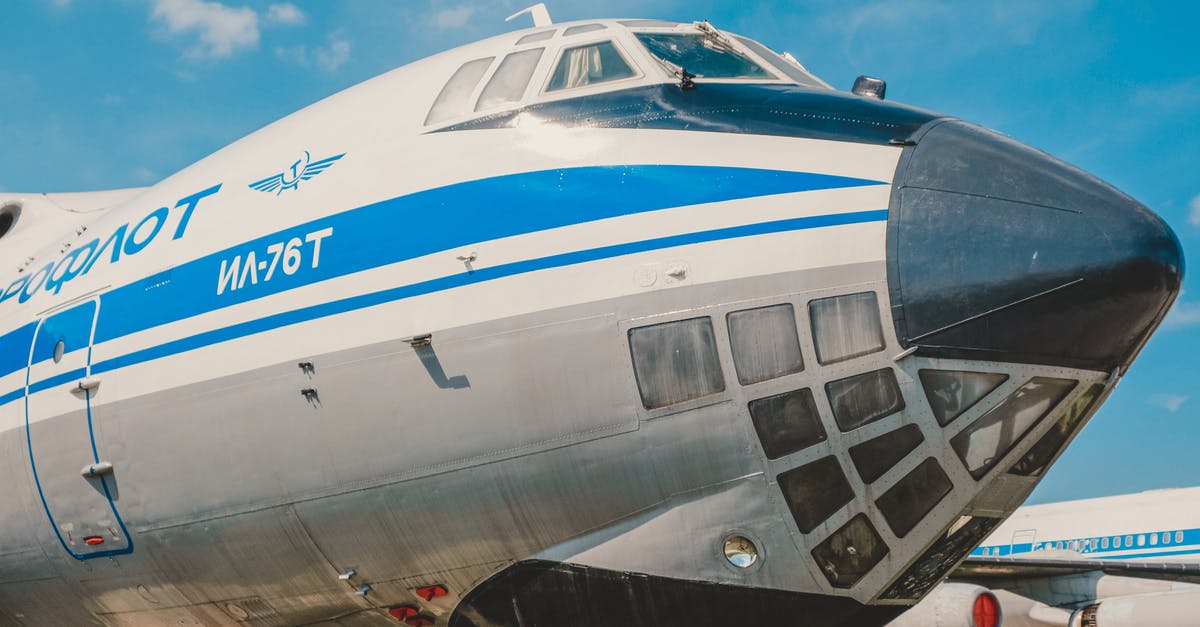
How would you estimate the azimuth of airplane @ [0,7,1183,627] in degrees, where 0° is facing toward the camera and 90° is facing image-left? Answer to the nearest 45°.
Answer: approximately 315°

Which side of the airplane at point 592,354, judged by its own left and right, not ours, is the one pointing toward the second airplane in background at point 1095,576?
left
